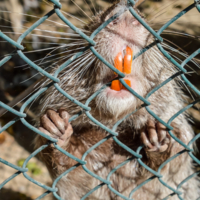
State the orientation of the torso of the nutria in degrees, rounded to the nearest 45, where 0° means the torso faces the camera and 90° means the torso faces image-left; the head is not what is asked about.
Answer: approximately 0°
